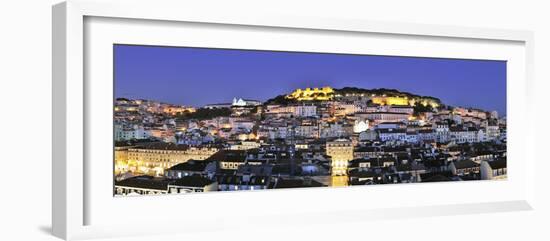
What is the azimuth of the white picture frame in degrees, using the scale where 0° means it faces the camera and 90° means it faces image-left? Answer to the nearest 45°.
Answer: approximately 315°
